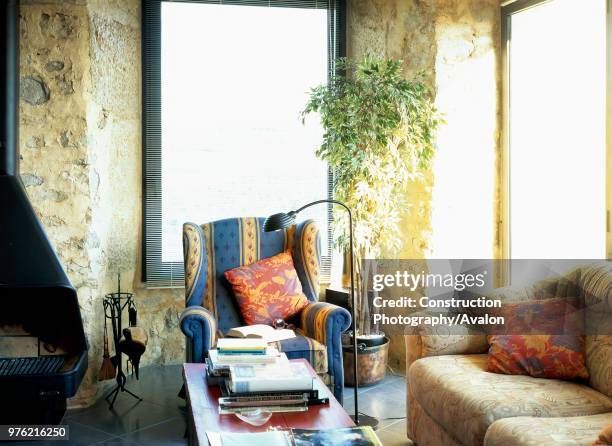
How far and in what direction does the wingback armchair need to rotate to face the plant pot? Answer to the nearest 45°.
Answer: approximately 90° to its left

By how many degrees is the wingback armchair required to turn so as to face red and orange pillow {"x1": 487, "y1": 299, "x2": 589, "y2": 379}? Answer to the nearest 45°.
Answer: approximately 45° to its left

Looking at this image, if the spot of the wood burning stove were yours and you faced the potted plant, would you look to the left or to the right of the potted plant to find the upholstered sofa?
right

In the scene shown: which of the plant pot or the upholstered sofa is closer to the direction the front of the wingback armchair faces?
the upholstered sofa

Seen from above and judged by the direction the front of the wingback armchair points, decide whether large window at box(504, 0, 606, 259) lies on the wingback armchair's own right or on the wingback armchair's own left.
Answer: on the wingback armchair's own left

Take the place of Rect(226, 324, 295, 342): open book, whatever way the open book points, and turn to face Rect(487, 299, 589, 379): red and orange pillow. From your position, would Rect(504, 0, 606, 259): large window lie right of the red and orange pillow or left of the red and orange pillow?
left

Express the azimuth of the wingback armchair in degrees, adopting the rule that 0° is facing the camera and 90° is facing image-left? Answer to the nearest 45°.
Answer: approximately 0°

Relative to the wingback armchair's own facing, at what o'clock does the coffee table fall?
The coffee table is roughly at 12 o'clock from the wingback armchair.

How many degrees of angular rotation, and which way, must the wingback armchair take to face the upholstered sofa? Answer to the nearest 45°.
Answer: approximately 45° to its left
